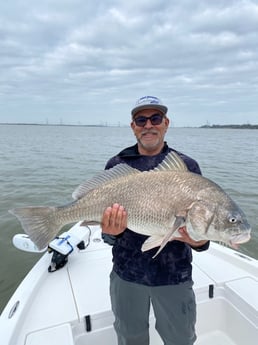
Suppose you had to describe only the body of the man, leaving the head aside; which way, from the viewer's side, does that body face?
toward the camera

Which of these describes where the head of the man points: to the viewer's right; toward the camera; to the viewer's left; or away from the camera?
toward the camera
